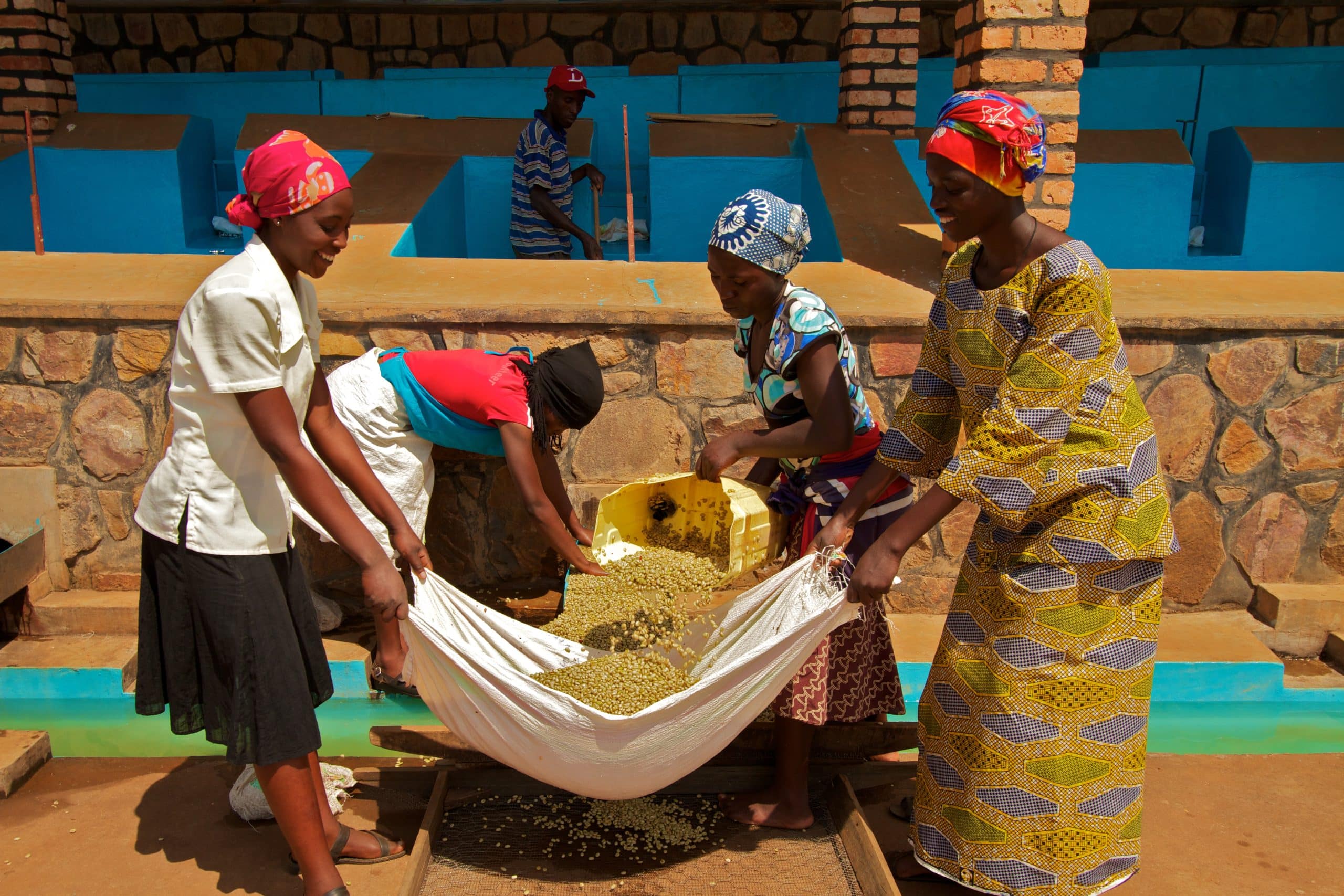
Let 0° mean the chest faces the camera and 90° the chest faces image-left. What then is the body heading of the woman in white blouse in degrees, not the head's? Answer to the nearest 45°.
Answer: approximately 270°

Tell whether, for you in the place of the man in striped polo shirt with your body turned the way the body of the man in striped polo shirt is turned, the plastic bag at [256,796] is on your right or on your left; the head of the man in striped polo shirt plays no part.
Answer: on your right

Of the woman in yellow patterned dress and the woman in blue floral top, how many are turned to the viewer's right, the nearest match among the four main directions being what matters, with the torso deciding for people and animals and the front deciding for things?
0

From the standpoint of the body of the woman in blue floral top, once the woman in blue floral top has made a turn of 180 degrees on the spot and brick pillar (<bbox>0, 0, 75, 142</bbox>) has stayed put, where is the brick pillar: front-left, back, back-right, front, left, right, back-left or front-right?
left

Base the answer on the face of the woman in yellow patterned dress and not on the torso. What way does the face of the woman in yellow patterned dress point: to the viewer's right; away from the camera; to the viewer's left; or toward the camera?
to the viewer's left

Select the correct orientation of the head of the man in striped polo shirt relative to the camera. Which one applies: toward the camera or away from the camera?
toward the camera

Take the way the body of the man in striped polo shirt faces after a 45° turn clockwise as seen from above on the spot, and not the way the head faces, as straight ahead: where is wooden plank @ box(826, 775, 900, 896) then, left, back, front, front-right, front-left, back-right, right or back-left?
front-right

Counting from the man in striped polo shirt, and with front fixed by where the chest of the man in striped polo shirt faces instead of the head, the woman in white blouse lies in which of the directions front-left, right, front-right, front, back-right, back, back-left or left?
right

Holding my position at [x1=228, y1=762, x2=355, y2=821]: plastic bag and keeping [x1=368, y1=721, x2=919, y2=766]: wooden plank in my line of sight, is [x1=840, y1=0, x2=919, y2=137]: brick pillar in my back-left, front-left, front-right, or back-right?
front-left

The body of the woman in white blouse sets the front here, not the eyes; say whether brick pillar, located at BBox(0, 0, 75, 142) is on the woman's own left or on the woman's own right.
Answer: on the woman's own left

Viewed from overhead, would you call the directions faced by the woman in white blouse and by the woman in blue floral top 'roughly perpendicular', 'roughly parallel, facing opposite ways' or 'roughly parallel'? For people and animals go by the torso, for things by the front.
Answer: roughly parallel, facing opposite ways

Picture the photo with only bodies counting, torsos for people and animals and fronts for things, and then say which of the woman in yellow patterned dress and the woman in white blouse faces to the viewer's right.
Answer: the woman in white blouse

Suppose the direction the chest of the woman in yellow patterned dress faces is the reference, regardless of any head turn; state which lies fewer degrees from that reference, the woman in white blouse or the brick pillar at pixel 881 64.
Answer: the woman in white blouse

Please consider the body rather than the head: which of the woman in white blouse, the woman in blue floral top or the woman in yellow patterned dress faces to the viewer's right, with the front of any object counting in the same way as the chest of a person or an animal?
the woman in white blouse

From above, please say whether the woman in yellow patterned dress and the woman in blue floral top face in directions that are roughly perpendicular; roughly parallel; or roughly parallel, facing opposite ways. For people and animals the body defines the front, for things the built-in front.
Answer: roughly parallel

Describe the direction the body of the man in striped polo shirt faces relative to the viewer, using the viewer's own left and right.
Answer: facing to the right of the viewer

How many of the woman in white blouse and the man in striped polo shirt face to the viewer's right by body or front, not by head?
2
